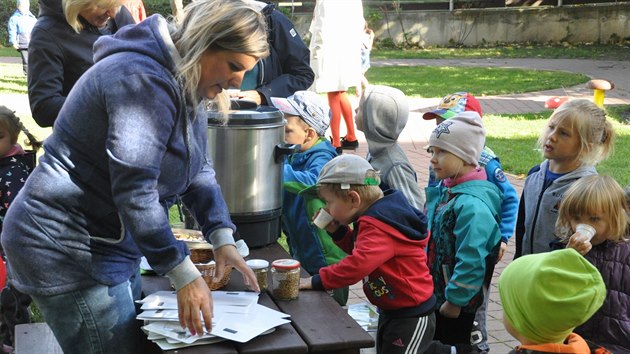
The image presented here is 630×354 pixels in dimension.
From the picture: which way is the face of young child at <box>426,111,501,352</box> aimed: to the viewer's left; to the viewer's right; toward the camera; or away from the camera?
to the viewer's left

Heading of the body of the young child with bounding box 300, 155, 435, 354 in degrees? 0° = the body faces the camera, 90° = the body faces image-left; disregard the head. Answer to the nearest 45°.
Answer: approximately 90°

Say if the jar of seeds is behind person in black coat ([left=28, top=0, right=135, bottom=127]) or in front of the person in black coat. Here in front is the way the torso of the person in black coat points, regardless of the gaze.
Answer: in front

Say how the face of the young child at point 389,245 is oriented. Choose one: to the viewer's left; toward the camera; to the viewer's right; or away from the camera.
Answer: to the viewer's left

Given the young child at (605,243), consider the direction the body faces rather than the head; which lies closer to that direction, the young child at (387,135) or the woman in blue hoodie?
the woman in blue hoodie

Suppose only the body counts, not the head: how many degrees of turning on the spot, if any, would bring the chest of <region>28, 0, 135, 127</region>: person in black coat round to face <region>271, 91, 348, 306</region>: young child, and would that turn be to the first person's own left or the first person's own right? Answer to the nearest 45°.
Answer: approximately 45° to the first person's own left

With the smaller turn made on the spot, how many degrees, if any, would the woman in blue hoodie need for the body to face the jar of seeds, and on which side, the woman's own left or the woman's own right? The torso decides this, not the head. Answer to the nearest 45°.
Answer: approximately 45° to the woman's own left

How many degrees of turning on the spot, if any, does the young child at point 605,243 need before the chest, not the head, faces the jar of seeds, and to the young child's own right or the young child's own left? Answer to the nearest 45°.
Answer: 0° — they already face it

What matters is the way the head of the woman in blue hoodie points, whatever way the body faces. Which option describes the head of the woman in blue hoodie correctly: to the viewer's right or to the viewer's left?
to the viewer's right
